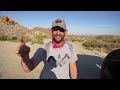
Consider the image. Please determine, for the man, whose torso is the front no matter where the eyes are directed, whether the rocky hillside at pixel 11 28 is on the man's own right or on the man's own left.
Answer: on the man's own right

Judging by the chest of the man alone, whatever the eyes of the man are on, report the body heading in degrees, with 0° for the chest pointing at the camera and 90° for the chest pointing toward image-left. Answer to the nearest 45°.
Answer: approximately 0°
